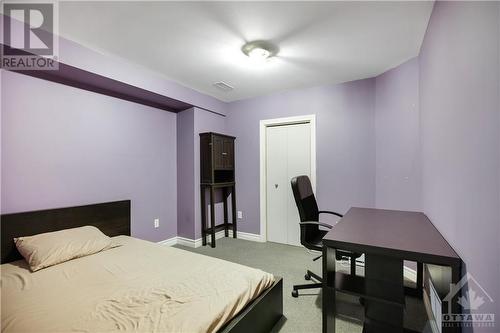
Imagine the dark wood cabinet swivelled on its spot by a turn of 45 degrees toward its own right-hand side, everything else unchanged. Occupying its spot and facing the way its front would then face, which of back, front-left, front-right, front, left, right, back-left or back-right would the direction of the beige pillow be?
front-right

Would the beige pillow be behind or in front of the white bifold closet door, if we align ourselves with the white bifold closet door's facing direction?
in front

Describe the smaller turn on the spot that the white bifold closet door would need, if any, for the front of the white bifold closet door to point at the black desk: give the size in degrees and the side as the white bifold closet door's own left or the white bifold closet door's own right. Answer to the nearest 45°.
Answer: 0° — it already faces it

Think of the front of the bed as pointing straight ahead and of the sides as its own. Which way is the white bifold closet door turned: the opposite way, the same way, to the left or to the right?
to the right

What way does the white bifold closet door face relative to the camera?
toward the camera

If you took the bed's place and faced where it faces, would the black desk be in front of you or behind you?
in front

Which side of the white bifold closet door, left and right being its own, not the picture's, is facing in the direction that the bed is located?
front

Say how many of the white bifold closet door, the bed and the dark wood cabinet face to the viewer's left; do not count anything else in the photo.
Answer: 0

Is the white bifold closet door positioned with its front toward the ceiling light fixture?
yes

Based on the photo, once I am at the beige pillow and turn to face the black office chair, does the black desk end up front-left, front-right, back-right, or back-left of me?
front-right

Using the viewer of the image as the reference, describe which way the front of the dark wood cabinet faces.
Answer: facing the viewer and to the right of the viewer

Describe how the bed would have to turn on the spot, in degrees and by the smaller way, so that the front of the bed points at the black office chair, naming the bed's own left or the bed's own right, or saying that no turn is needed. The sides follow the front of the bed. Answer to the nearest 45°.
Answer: approximately 45° to the bed's own left
